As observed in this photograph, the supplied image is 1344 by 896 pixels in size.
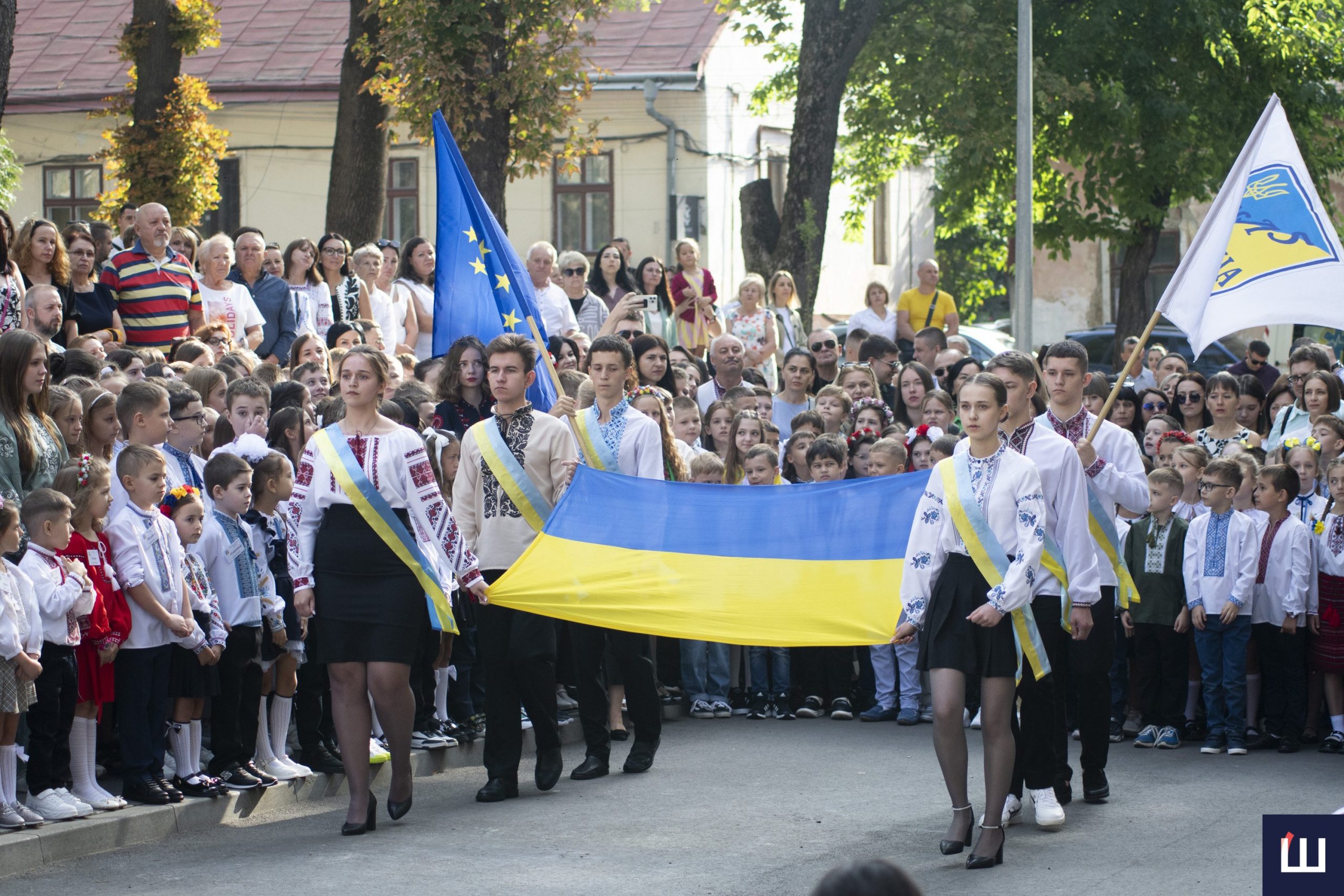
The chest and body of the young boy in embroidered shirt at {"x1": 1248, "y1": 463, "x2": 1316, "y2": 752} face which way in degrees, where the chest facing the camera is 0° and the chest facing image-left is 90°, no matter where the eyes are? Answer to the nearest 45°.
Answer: approximately 45°

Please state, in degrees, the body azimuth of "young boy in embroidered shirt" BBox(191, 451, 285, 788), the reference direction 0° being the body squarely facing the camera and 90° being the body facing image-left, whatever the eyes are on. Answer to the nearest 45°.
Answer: approximately 315°

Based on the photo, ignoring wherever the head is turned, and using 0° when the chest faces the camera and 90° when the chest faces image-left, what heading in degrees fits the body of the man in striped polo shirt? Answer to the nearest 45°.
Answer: approximately 315°

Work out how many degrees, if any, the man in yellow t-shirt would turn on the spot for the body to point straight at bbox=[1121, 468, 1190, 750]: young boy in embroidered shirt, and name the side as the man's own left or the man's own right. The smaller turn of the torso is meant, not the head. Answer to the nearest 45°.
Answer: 0° — they already face them

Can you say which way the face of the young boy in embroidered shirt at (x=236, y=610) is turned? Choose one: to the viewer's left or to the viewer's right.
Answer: to the viewer's right

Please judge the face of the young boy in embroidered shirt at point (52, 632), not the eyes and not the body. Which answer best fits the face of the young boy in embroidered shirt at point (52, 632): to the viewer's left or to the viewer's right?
to the viewer's right
